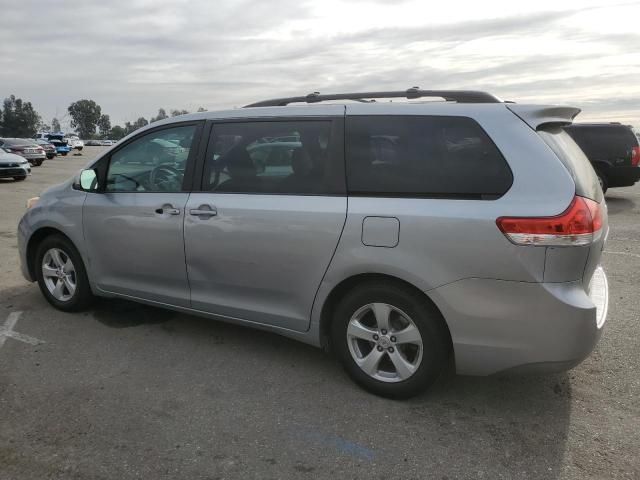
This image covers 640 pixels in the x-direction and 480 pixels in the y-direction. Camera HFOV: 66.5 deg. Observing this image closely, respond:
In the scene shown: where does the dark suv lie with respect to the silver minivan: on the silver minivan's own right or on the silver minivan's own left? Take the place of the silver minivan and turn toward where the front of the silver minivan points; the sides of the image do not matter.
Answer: on the silver minivan's own right

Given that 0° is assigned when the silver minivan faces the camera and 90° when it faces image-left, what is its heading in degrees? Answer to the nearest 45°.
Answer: approximately 135°

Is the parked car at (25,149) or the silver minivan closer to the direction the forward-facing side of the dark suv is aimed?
the parked car

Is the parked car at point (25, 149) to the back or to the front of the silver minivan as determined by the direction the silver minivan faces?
to the front
